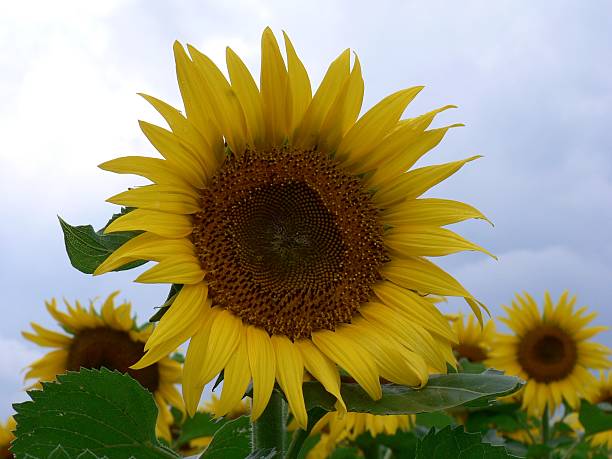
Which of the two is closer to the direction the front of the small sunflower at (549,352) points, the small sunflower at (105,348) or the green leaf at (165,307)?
the green leaf

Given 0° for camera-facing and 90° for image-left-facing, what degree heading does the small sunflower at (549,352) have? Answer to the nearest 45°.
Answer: approximately 0°

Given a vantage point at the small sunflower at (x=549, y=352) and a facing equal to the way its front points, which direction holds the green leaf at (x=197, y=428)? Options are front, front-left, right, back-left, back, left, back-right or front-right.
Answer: front-right

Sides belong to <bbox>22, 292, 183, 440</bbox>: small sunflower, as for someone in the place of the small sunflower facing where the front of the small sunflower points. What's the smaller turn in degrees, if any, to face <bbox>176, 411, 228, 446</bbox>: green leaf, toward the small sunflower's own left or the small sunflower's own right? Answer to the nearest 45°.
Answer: approximately 45° to the small sunflower's own left

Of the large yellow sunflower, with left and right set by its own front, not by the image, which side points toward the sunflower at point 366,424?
back

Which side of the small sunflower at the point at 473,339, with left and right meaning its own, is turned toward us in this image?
front

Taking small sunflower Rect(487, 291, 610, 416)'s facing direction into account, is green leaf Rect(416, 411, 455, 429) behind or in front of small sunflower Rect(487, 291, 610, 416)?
in front

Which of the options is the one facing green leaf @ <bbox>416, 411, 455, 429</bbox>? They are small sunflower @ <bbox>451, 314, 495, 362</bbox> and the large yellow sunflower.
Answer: the small sunflower

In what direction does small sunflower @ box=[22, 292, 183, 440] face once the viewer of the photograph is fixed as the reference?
facing the viewer

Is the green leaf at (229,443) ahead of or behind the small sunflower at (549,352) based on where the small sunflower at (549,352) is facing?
ahead

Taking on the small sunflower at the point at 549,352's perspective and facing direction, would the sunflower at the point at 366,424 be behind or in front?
in front

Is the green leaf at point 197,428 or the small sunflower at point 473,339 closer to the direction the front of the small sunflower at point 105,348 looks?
the green leaf

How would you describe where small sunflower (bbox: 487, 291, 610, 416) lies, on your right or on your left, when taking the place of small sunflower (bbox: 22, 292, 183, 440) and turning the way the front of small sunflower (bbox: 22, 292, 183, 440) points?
on your left

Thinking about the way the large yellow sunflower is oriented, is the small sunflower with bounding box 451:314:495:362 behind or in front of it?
behind
